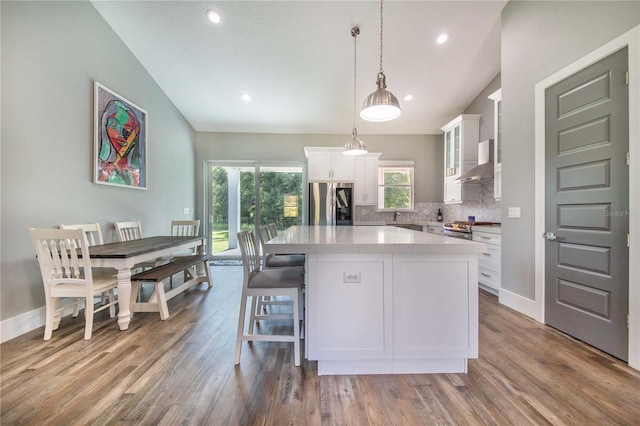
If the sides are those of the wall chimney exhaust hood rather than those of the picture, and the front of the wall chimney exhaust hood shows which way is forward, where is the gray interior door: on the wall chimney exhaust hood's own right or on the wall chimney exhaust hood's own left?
on the wall chimney exhaust hood's own left

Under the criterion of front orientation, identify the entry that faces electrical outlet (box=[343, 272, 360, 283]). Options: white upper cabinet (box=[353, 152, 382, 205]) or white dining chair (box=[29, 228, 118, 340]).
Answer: the white upper cabinet

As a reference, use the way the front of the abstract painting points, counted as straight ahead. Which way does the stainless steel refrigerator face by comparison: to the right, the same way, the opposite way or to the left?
to the right

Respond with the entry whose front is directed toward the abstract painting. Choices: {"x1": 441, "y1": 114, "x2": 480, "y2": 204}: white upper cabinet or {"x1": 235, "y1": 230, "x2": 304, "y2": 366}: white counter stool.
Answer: the white upper cabinet

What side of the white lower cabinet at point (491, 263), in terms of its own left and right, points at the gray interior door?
left

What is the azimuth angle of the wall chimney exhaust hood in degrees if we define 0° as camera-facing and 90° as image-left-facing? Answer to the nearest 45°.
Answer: approximately 45°

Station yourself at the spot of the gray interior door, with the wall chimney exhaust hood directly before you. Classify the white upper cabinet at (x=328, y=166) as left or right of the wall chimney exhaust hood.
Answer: left

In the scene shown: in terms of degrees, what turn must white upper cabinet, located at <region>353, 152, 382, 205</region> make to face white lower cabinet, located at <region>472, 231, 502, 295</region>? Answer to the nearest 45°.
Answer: approximately 45° to its left

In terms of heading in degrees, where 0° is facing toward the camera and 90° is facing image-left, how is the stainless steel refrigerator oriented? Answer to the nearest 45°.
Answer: approximately 0°
